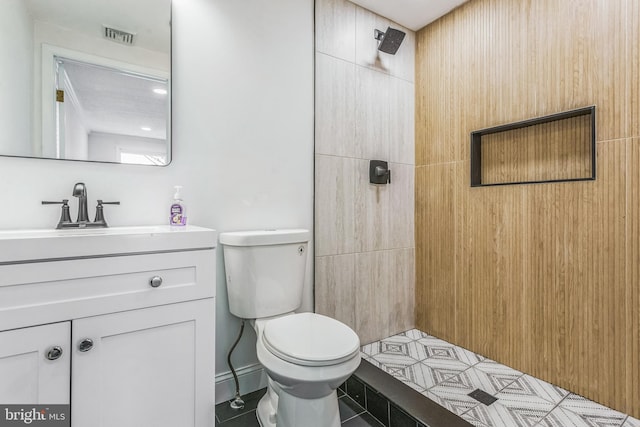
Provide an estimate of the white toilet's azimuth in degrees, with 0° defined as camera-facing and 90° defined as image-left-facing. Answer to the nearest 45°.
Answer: approximately 315°

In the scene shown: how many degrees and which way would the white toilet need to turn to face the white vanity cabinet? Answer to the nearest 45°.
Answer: approximately 90° to its right
